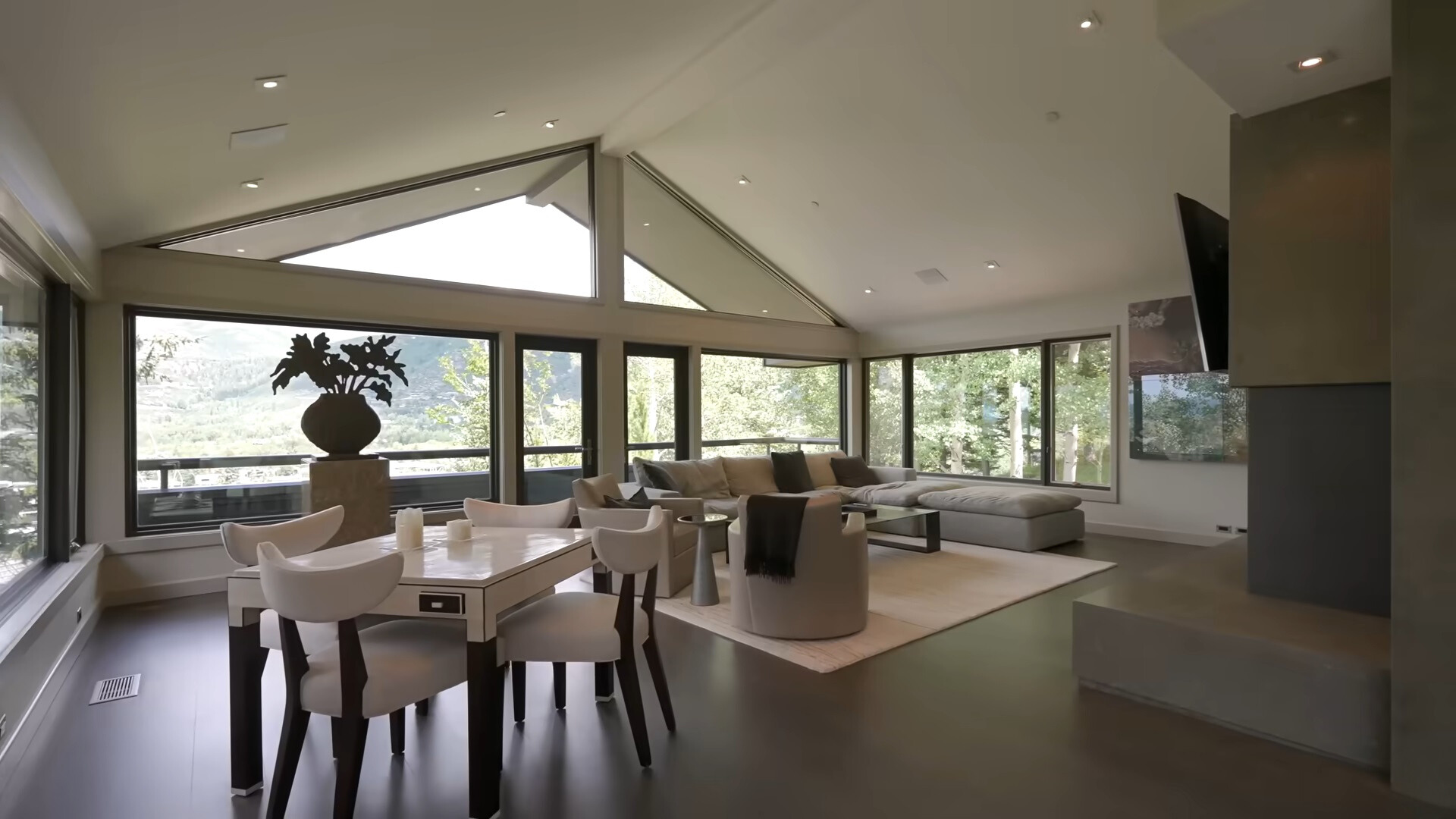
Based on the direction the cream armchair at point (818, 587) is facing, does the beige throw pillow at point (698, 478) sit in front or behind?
in front

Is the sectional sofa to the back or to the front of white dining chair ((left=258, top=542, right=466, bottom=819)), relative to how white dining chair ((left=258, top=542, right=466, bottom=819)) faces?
to the front

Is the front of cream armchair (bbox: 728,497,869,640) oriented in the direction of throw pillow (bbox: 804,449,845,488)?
yes

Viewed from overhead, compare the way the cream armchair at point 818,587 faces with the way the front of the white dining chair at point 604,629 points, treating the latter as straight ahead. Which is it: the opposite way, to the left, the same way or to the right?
to the right

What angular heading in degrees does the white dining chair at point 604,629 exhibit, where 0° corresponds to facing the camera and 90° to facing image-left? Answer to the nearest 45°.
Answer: approximately 90°

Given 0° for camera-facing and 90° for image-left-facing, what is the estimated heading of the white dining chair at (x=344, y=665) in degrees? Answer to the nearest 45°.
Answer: approximately 225°

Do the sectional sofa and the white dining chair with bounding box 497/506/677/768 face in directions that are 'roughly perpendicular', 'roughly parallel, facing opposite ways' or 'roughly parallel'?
roughly perpendicular

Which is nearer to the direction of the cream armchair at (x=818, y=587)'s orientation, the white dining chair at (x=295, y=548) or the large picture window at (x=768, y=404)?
the large picture window

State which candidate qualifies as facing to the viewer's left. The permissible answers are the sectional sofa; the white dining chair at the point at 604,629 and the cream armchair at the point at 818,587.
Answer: the white dining chair

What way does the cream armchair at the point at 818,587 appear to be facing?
away from the camera

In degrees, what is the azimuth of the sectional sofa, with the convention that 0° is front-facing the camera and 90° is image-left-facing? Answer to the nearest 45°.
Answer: approximately 315°

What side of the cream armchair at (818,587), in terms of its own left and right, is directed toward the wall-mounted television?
right

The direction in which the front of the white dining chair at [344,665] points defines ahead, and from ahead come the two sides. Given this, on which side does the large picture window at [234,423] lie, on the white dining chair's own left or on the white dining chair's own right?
on the white dining chair's own left
